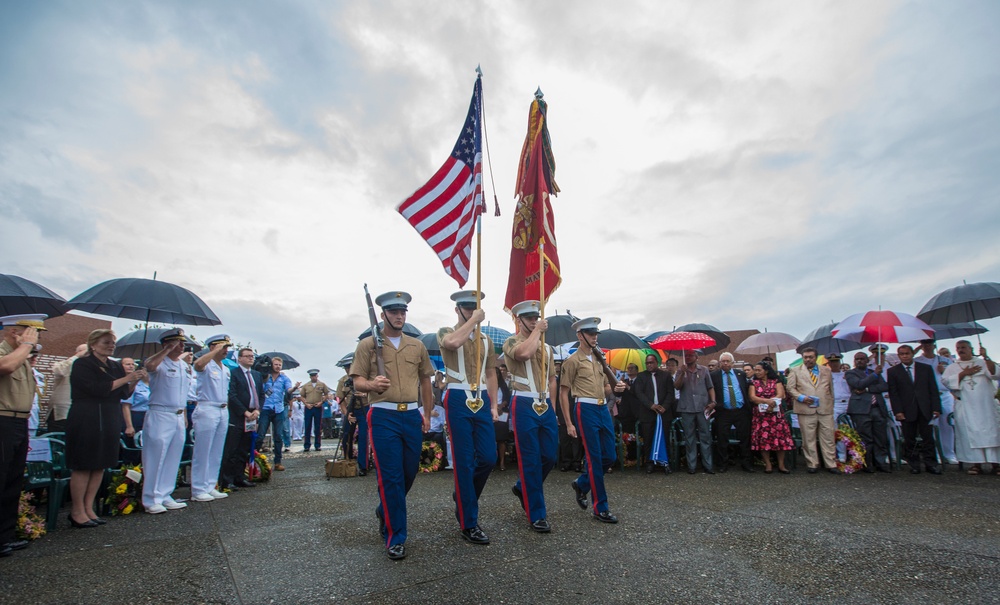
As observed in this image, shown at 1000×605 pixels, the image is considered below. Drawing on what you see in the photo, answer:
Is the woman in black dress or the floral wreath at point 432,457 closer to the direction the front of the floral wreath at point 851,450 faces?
the woman in black dress

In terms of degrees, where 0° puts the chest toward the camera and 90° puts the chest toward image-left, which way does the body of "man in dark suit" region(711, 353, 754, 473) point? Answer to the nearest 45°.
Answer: approximately 0°

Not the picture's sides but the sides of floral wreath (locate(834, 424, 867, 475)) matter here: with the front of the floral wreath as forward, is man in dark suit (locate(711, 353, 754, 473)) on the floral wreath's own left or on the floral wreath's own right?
on the floral wreath's own right
